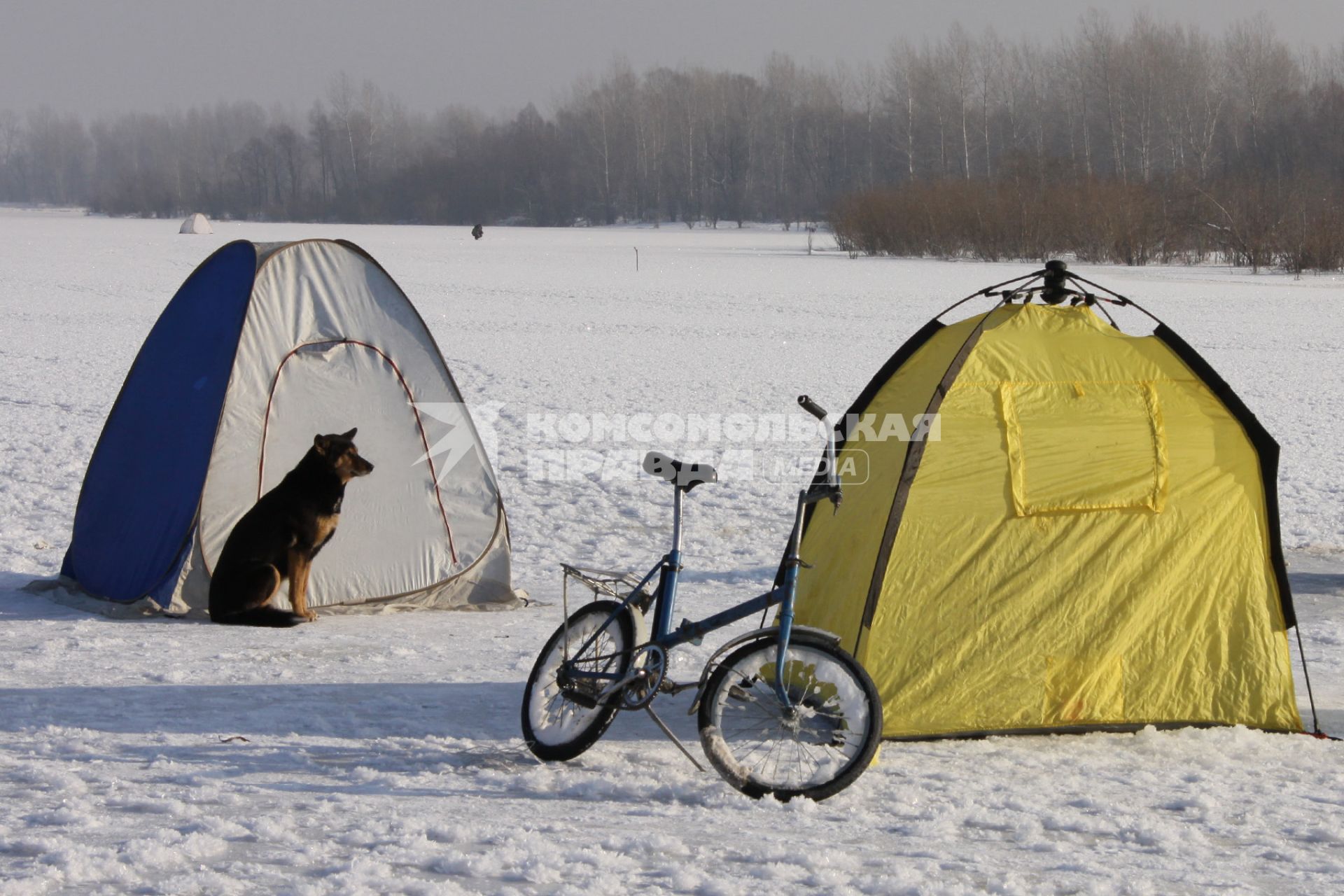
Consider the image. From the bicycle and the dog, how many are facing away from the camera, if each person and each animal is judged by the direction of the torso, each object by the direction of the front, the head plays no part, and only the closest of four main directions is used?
0

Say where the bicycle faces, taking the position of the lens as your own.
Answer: facing the viewer and to the right of the viewer

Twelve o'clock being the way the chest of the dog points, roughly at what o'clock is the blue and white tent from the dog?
The blue and white tent is roughly at 9 o'clock from the dog.

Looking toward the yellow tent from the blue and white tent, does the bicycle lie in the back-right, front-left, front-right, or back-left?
front-right

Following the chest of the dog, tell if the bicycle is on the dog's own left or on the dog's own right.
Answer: on the dog's own right

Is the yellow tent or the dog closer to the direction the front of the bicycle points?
the yellow tent

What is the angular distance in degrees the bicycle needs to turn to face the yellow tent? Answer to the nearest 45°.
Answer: approximately 90° to its left

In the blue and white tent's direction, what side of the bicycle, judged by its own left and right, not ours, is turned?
back

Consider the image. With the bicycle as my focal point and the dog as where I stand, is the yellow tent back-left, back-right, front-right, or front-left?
front-left

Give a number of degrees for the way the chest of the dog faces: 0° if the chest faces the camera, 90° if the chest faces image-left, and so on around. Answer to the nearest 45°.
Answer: approximately 270°

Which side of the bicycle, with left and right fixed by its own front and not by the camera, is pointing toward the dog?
back

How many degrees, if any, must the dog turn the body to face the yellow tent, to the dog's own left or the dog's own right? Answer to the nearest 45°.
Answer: approximately 45° to the dog's own right
